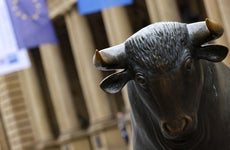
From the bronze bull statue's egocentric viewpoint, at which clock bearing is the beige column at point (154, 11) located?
The beige column is roughly at 6 o'clock from the bronze bull statue.

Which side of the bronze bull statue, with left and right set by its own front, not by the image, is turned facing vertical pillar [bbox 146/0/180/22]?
back

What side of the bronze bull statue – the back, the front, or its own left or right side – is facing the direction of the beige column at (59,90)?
back

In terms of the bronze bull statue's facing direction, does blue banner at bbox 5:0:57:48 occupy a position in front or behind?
behind

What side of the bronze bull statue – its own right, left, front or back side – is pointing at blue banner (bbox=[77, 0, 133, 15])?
back

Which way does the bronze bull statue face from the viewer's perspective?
toward the camera

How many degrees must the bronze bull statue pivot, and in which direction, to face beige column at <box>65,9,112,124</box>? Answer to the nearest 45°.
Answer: approximately 180°

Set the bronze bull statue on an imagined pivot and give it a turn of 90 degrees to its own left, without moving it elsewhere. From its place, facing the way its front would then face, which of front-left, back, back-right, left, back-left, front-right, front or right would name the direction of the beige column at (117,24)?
left
